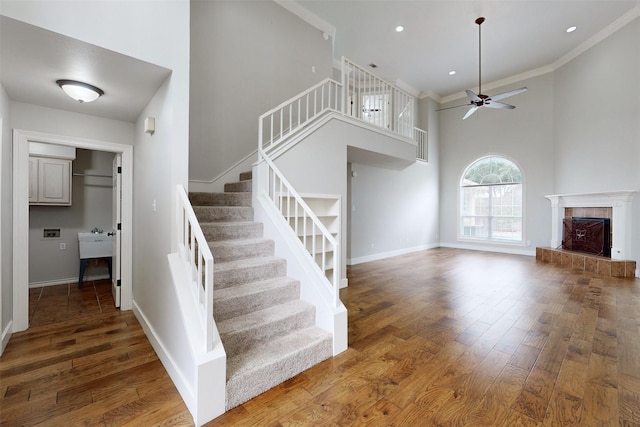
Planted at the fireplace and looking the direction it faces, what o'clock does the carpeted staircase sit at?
The carpeted staircase is roughly at 11 o'clock from the fireplace.

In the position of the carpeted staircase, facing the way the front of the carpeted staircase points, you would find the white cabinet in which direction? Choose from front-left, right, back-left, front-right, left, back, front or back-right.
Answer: back

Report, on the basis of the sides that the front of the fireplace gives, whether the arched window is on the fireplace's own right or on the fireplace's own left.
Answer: on the fireplace's own right

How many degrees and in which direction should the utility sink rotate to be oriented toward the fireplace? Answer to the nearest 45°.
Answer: approximately 45° to its left

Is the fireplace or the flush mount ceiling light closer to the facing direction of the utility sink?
the flush mount ceiling light

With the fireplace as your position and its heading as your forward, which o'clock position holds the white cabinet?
The white cabinet is roughly at 12 o'clock from the fireplace.

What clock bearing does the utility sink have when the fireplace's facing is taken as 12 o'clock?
The utility sink is roughly at 12 o'clock from the fireplace.

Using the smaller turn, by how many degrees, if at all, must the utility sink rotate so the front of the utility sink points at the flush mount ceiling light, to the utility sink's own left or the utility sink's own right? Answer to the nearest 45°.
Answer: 0° — it already faces it
